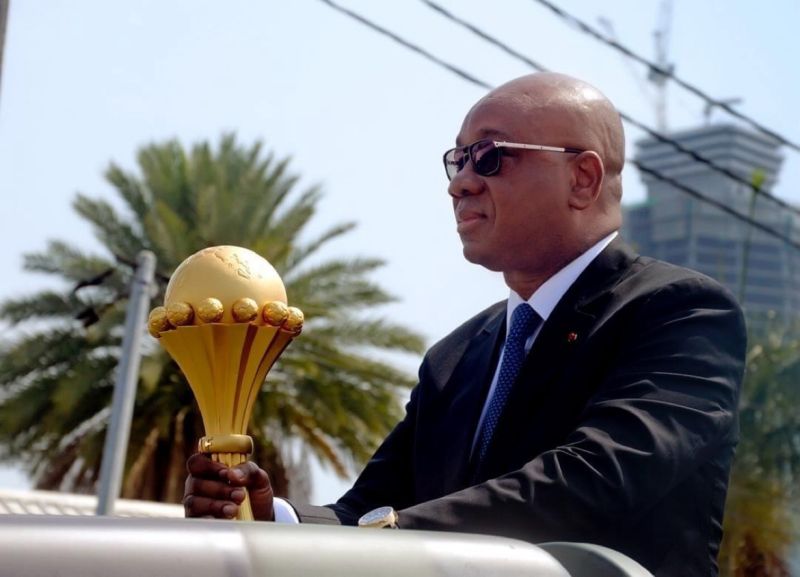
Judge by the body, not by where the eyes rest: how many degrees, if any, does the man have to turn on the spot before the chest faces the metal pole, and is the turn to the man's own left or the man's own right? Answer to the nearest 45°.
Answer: approximately 135° to the man's own right

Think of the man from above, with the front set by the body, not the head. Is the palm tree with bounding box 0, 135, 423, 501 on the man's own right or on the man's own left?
on the man's own right

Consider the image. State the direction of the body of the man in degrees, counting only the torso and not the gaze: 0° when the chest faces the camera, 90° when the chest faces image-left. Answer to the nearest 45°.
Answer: approximately 45°
